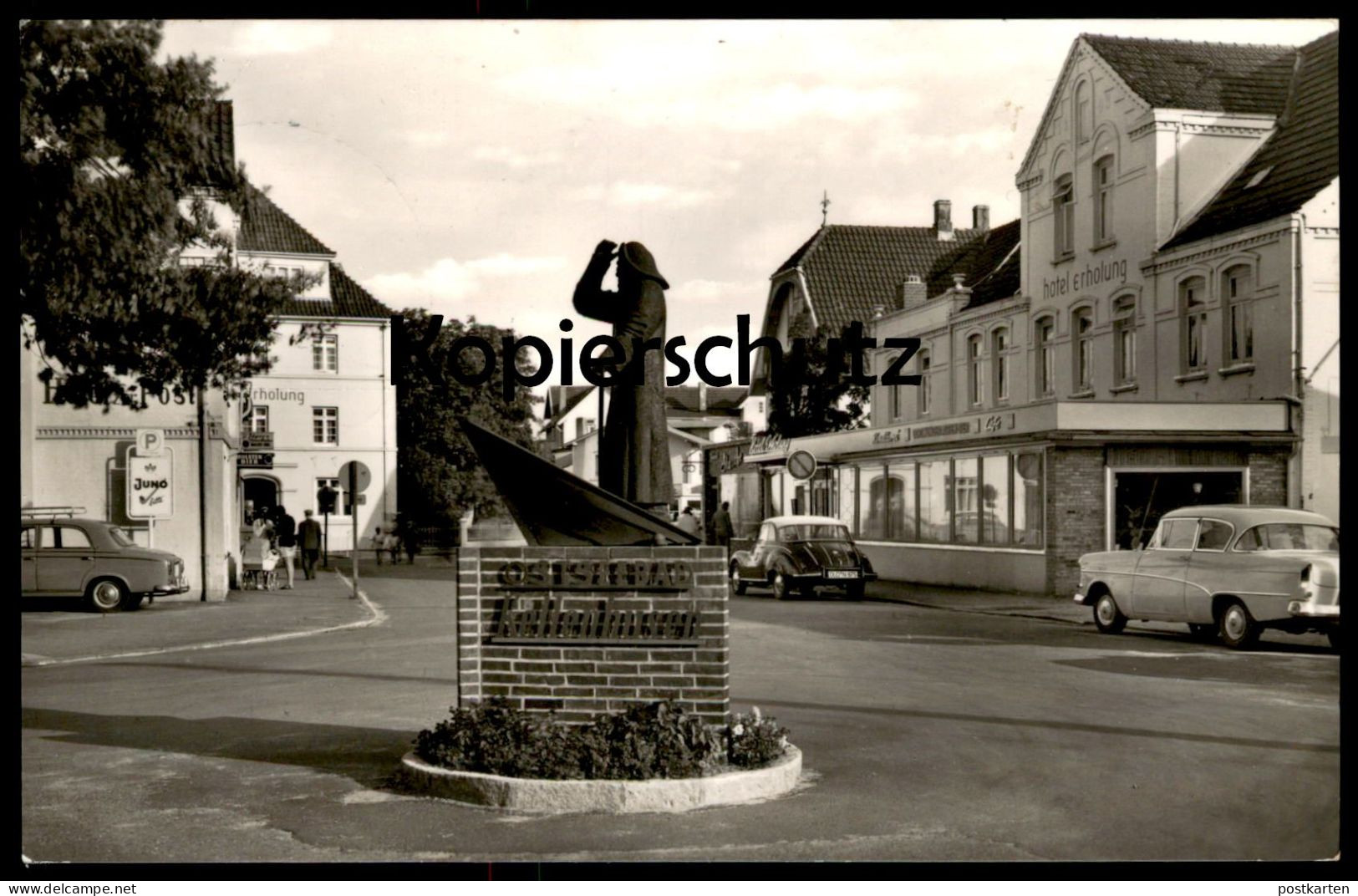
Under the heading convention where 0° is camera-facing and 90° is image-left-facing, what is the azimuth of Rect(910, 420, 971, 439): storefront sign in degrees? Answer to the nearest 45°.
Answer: approximately 45°

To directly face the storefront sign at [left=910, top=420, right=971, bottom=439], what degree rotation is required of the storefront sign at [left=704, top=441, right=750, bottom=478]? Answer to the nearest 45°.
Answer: approximately 45° to its left

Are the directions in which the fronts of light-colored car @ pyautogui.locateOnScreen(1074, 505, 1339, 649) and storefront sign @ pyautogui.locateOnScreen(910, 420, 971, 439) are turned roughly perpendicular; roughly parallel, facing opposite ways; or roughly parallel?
roughly perpendicular

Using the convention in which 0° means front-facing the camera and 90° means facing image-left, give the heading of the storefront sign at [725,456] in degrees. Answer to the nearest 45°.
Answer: approximately 45°

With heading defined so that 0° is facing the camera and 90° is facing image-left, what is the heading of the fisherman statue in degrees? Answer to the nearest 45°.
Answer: approximately 90°

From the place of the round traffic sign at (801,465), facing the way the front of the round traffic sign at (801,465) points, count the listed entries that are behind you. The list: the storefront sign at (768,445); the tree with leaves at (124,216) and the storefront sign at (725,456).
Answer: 2

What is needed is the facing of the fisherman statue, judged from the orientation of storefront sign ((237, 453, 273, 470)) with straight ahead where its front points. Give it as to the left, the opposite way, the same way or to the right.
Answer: to the right

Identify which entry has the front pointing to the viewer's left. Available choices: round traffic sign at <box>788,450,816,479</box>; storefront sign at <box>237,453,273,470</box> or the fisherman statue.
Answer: the fisherman statue

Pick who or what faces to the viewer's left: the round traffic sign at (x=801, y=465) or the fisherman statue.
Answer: the fisherman statue
